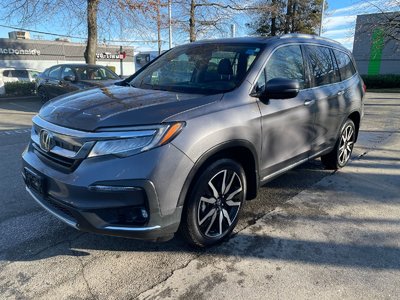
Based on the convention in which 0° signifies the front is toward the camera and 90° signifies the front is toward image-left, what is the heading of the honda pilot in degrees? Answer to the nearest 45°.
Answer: approximately 45°

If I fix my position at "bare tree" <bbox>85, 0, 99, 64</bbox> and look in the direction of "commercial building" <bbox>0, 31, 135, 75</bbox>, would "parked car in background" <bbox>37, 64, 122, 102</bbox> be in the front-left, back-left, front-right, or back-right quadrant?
back-left

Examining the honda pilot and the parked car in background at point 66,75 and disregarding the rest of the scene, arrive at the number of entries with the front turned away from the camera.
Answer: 0

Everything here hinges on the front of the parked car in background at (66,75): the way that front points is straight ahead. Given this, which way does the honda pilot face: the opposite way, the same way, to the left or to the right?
to the right

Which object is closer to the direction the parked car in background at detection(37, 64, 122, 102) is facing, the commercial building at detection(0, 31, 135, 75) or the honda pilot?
the honda pilot

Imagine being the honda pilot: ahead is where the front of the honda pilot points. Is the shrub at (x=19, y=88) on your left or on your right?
on your right

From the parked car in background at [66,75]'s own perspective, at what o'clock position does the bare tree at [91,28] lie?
The bare tree is roughly at 8 o'clock from the parked car in background.

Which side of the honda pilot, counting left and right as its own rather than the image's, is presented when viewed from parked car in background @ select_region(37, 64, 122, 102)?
right

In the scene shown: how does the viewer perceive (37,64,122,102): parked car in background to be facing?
facing the viewer and to the right of the viewer
